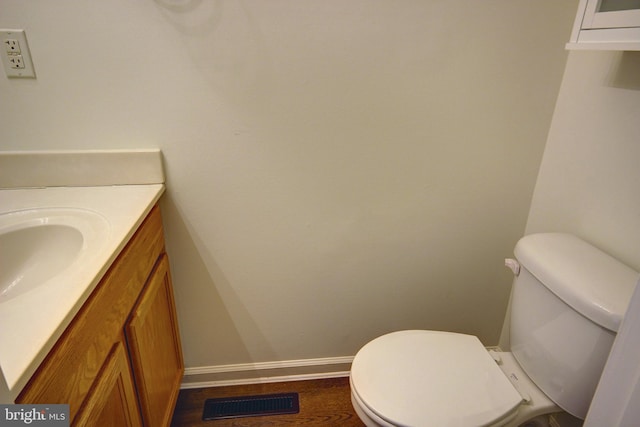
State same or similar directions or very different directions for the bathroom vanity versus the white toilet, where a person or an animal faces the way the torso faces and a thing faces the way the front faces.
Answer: very different directions

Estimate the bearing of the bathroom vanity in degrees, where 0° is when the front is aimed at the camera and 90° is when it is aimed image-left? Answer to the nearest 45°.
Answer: approximately 315°

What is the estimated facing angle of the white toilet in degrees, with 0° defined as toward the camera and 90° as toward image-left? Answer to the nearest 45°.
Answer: approximately 45°

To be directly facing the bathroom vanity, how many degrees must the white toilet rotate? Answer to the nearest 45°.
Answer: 0° — it already faces it

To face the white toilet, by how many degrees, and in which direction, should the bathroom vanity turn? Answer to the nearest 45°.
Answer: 0° — it already faces it
